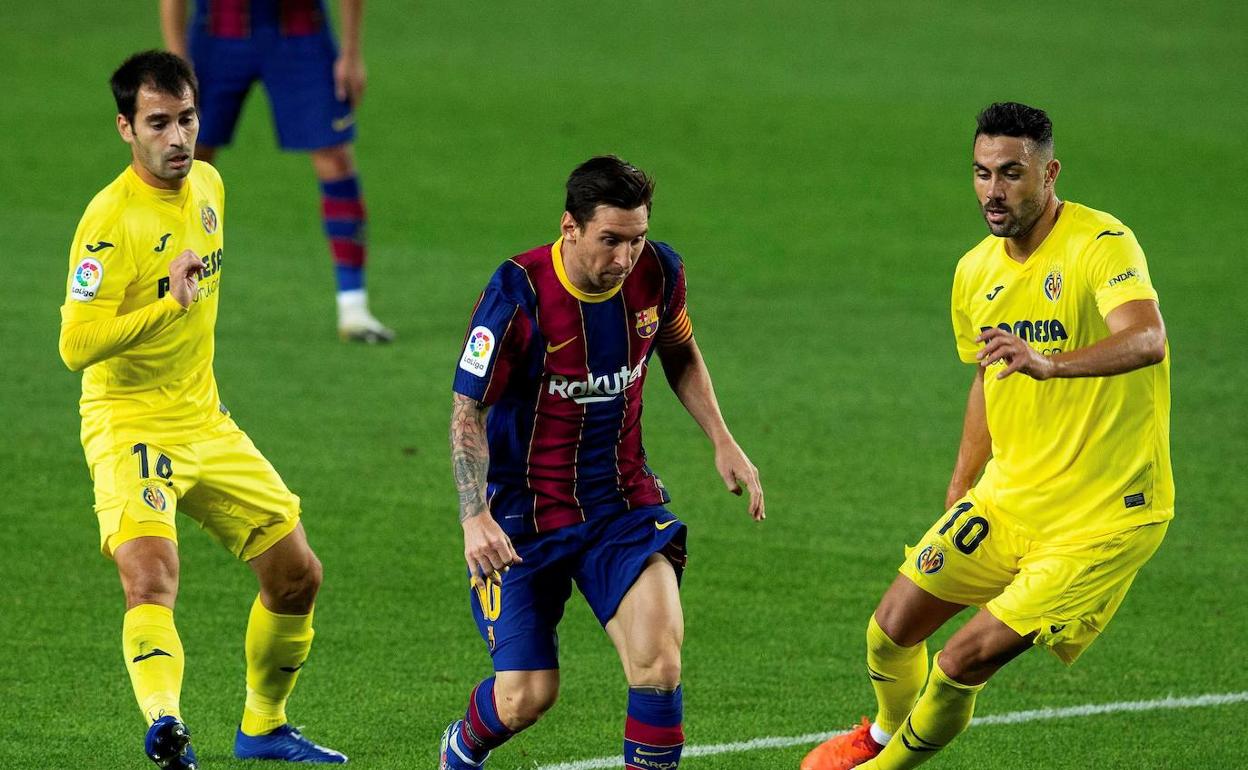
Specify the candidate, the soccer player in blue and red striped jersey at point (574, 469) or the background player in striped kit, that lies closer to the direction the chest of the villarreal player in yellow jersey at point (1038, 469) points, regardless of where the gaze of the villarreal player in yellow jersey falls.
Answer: the soccer player in blue and red striped jersey

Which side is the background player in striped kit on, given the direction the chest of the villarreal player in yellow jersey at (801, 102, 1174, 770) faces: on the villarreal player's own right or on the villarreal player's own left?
on the villarreal player's own right

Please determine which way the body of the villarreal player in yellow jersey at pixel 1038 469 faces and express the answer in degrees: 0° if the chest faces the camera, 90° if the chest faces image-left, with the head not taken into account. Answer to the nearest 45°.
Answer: approximately 45°

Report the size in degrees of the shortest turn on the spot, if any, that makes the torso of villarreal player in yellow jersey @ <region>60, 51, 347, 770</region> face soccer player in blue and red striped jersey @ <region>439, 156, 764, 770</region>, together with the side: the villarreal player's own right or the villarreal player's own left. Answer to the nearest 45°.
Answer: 0° — they already face them

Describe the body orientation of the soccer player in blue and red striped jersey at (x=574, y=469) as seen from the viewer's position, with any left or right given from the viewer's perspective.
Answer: facing the viewer and to the right of the viewer

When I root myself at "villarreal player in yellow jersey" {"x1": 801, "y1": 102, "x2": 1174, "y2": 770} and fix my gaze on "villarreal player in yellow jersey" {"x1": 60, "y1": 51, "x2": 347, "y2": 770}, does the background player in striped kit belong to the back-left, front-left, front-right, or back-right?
front-right

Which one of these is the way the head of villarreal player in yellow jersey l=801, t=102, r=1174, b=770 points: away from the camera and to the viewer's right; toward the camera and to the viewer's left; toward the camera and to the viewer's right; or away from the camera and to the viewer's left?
toward the camera and to the viewer's left

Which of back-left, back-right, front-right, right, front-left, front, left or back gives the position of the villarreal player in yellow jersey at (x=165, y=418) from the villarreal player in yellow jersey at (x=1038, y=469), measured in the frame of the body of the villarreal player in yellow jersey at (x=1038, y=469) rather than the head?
front-right

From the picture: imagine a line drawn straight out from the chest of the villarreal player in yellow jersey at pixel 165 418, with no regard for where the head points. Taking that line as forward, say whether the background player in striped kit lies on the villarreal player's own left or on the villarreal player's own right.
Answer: on the villarreal player's own left

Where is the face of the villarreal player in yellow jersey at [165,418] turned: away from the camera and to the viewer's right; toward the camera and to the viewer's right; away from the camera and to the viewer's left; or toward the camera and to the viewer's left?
toward the camera and to the viewer's right

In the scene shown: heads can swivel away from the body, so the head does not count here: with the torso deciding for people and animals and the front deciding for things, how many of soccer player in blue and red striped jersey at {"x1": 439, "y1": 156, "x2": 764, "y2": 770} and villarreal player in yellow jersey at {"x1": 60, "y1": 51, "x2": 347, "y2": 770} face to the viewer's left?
0

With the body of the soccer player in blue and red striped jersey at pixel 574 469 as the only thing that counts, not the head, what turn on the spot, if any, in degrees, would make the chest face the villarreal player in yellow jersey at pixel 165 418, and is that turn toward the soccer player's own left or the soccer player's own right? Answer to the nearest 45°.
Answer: approximately 135° to the soccer player's own right

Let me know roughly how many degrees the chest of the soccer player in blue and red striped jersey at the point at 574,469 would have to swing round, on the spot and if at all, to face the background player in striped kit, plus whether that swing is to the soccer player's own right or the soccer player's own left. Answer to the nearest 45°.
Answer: approximately 135° to the soccer player's own left

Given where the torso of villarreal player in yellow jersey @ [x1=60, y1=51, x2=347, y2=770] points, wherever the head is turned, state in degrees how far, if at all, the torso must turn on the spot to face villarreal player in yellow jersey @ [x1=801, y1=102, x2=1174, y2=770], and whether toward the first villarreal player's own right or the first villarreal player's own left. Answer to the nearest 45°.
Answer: approximately 45° to the first villarreal player's own left

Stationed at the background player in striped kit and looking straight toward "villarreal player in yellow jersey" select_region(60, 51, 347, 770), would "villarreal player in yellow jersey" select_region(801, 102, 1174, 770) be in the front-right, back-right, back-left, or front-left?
front-left
